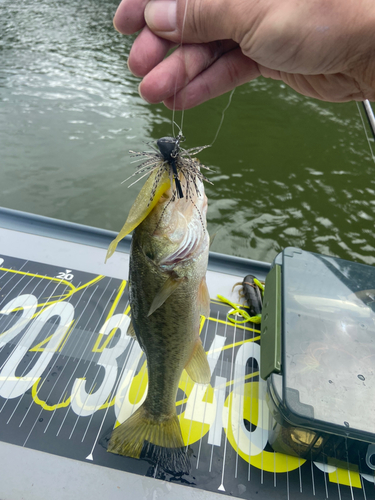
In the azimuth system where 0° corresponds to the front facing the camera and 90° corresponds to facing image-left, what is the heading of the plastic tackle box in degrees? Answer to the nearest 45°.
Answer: approximately 90°
